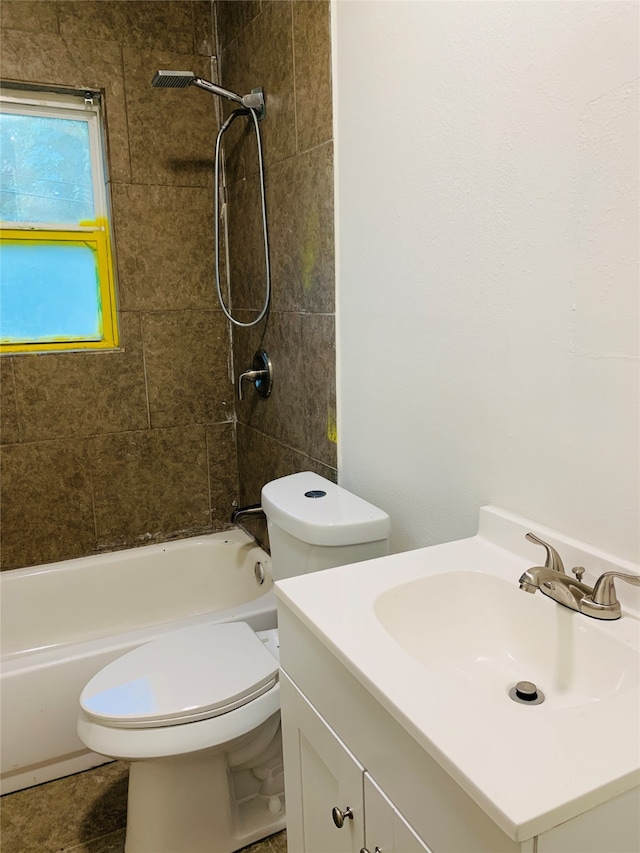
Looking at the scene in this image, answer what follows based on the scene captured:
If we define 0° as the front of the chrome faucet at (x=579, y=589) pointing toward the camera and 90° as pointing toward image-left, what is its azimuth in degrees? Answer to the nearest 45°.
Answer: approximately 45°

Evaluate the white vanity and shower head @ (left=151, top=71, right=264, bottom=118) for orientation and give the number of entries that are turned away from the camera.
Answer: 0

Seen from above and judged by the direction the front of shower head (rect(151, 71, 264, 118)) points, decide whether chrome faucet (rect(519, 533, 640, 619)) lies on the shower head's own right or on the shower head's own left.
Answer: on the shower head's own left

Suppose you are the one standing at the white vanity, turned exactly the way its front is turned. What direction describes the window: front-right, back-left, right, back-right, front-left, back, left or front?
right

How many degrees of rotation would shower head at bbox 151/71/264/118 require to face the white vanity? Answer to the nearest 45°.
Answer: approximately 90° to its left

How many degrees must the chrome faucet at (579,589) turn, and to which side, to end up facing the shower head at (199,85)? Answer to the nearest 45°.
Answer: approximately 90° to its right

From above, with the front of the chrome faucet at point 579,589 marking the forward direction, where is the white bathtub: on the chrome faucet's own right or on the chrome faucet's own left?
on the chrome faucet's own right

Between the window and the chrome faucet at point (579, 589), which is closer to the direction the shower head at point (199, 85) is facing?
the window

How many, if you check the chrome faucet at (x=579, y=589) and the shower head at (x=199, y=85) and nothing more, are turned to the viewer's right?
0

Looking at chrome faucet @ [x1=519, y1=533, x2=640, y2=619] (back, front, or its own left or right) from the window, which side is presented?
right

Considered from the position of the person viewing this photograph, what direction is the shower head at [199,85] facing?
facing to the left of the viewer

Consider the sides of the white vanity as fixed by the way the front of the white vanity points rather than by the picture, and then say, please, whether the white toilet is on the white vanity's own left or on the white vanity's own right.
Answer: on the white vanity's own right

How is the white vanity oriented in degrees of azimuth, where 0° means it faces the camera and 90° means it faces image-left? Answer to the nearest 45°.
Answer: approximately 45°
